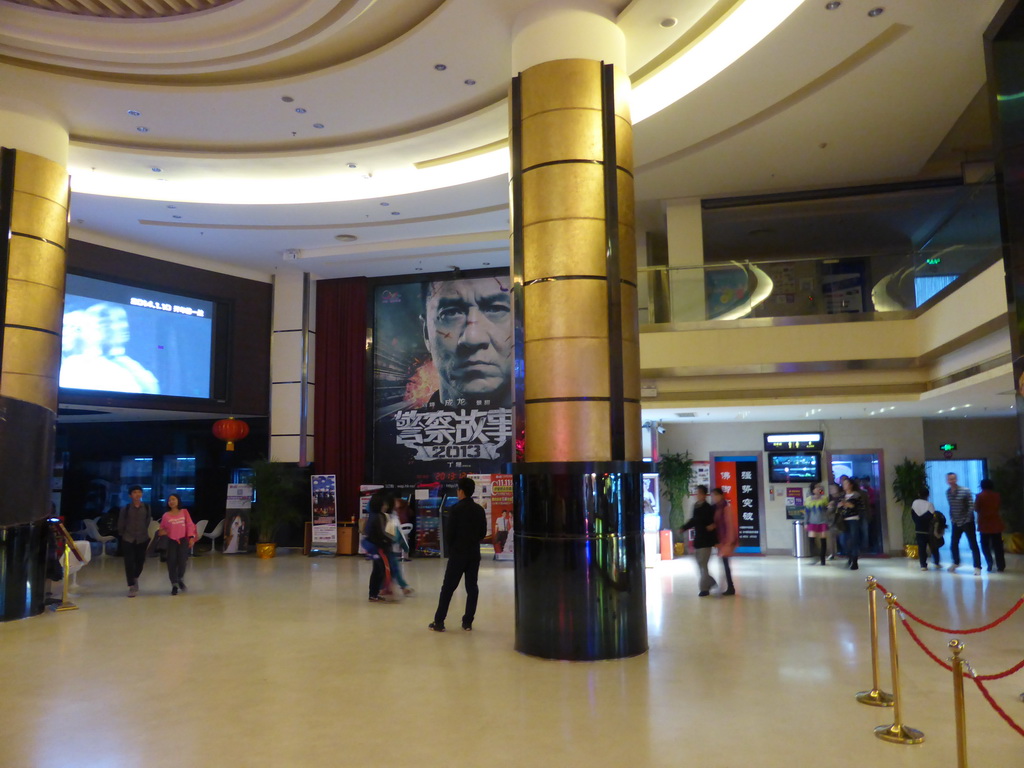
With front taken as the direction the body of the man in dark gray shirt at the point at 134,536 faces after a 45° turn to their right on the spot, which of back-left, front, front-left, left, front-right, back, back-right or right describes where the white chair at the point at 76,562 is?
right

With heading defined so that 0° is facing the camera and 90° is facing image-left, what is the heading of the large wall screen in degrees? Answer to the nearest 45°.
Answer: approximately 315°

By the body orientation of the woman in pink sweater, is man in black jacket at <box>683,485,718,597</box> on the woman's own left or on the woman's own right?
on the woman's own left

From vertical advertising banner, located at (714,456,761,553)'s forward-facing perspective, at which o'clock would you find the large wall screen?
The large wall screen is roughly at 2 o'clock from the vertical advertising banner.

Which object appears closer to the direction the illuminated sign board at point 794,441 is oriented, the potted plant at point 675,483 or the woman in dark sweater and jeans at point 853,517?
the woman in dark sweater and jeans

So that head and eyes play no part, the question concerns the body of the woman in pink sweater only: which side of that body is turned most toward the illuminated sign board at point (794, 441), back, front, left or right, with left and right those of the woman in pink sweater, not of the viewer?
left
